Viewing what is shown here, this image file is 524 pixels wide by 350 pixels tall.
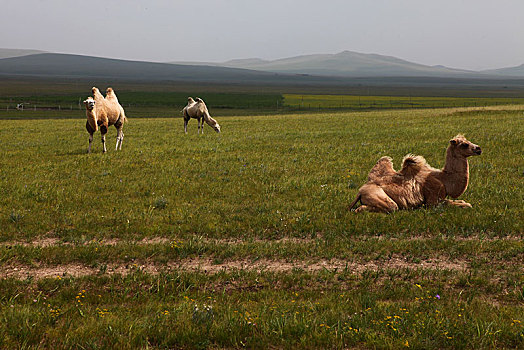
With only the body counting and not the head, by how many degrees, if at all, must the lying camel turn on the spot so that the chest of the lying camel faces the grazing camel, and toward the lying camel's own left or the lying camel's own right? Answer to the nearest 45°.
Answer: approximately 135° to the lying camel's own left

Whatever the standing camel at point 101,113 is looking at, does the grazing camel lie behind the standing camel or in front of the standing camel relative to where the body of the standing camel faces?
behind

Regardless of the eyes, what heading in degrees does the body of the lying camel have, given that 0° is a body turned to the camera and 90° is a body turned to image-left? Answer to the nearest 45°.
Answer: approximately 270°

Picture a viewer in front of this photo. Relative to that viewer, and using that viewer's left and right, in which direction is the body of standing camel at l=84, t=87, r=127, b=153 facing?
facing the viewer and to the left of the viewer
